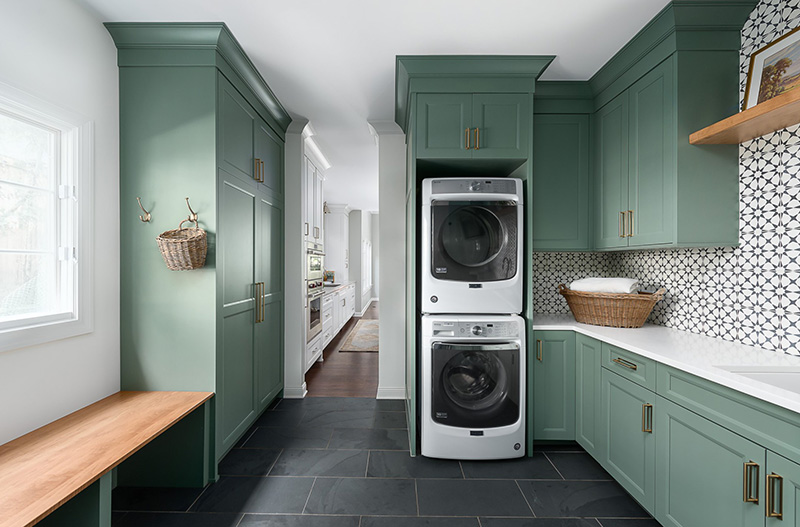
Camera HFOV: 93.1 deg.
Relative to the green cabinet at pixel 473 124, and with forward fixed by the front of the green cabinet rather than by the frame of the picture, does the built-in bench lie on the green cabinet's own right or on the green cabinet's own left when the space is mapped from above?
on the green cabinet's own right

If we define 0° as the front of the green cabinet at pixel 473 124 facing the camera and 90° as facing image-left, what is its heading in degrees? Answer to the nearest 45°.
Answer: approximately 0°

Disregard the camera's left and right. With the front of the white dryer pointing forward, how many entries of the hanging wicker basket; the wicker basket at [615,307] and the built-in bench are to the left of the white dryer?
1

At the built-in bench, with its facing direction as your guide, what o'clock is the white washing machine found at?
The white washing machine is roughly at 11 o'clock from the built-in bench.

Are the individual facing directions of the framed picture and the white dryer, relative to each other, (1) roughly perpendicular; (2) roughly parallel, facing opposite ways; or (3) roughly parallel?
roughly perpendicular

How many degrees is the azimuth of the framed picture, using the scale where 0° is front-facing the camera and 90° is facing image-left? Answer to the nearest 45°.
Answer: approximately 45°

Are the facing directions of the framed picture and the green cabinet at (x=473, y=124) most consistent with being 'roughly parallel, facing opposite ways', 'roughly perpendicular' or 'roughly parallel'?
roughly perpendicular

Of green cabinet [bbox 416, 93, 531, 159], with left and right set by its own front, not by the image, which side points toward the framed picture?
left

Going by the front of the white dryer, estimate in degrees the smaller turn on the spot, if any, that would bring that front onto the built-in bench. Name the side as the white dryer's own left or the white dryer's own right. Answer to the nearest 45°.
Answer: approximately 45° to the white dryer's own right

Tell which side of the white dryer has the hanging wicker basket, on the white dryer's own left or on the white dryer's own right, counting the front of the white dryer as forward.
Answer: on the white dryer's own right

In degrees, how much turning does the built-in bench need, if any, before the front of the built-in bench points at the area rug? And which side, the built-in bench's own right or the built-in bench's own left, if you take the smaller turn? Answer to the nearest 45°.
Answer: approximately 90° to the built-in bench's own left
